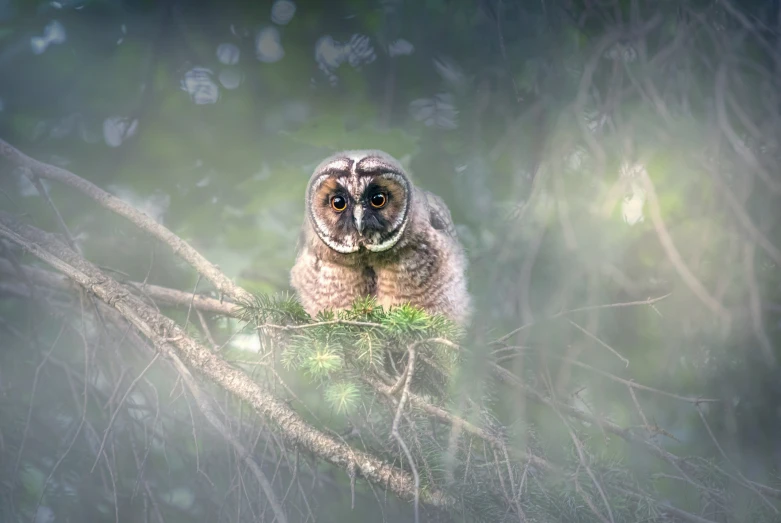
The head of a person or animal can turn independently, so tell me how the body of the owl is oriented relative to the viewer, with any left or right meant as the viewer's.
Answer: facing the viewer
